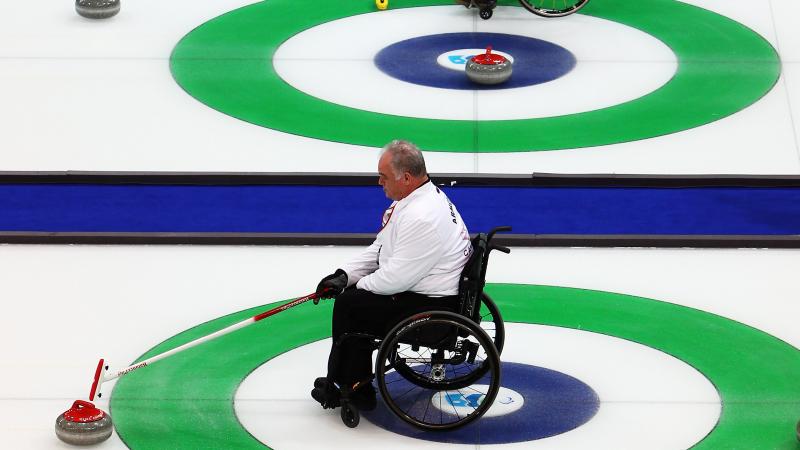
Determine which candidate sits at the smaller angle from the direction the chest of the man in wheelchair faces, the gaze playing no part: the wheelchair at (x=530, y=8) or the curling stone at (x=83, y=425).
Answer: the curling stone

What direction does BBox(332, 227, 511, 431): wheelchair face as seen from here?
to the viewer's left

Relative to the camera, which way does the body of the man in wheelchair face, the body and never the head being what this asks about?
to the viewer's left

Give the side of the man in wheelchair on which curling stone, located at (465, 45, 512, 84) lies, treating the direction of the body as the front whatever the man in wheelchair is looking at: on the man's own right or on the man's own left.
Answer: on the man's own right

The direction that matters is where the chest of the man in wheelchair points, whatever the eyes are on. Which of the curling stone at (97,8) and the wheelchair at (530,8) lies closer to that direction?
the curling stone

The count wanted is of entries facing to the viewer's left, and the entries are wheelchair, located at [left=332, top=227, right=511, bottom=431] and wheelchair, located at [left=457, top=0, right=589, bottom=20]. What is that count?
2

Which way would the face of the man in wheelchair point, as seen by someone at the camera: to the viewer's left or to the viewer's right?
to the viewer's left

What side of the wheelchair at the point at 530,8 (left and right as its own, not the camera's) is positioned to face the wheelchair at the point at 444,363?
left

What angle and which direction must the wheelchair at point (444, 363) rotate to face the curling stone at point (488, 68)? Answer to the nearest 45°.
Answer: approximately 90° to its right

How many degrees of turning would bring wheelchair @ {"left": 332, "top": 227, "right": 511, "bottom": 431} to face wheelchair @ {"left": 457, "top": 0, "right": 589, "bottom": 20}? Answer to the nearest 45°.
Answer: approximately 90° to its right

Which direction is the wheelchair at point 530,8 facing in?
to the viewer's left
